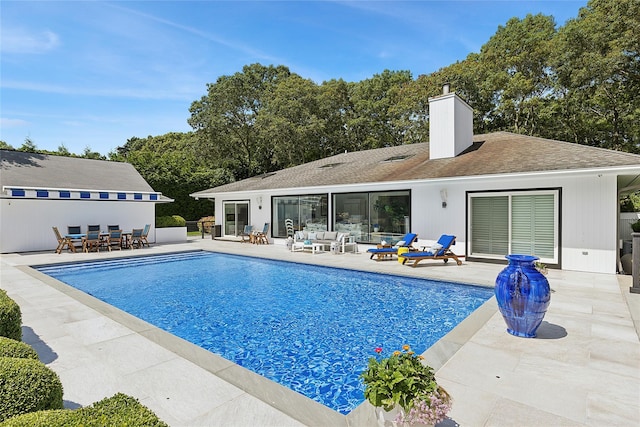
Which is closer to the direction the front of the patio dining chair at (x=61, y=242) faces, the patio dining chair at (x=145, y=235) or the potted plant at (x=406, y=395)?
the patio dining chair

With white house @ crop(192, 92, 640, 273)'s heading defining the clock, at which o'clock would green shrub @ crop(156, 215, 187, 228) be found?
The green shrub is roughly at 2 o'clock from the white house.

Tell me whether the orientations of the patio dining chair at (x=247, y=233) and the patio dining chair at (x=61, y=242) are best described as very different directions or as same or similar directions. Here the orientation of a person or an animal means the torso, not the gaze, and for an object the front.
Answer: same or similar directions

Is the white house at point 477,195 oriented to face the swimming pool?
yes

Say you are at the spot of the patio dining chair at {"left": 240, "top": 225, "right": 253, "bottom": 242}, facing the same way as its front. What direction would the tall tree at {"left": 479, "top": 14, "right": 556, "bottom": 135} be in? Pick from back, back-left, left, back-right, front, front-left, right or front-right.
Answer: back-left

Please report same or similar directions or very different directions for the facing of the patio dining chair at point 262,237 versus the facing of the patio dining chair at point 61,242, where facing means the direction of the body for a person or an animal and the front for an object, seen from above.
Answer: very different directions

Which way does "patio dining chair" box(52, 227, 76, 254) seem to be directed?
to the viewer's right

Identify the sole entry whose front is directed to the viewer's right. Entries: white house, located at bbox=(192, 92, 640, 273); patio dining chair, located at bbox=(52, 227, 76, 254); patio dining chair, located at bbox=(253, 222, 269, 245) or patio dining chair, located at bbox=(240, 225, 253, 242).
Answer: patio dining chair, located at bbox=(52, 227, 76, 254)

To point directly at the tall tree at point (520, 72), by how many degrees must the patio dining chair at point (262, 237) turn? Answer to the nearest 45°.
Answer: approximately 180°
